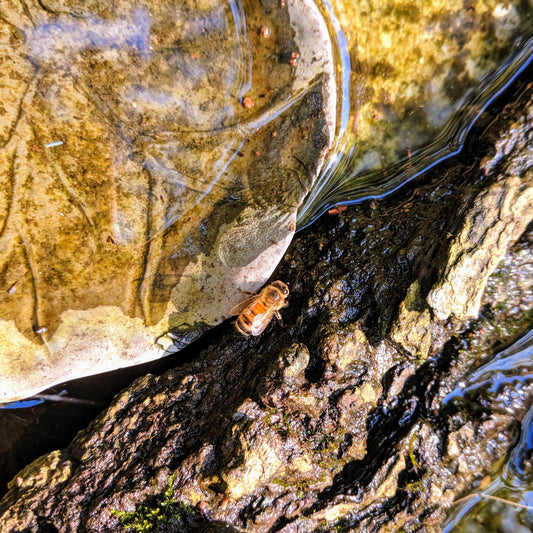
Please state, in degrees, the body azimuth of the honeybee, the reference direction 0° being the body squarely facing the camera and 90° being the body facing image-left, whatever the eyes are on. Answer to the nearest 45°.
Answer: approximately 225°
